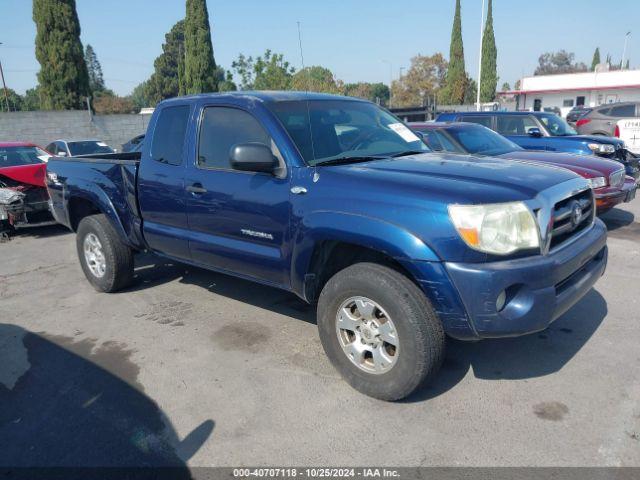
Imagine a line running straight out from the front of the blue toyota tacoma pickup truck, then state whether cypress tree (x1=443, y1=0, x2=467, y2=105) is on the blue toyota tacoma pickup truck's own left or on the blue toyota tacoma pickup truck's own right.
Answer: on the blue toyota tacoma pickup truck's own left

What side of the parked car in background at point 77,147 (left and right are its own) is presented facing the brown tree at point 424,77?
left

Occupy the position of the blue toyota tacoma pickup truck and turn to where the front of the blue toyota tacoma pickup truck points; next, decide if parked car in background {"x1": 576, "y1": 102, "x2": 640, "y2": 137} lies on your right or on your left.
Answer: on your left

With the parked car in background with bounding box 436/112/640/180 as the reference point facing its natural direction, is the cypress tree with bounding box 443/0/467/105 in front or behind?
behind

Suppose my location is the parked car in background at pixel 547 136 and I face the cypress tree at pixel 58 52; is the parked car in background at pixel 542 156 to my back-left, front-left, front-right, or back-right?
back-left

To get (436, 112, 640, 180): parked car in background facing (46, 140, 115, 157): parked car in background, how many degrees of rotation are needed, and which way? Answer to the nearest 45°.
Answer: approximately 135° to its right

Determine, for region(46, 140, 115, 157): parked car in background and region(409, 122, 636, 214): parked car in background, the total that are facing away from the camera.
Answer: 0

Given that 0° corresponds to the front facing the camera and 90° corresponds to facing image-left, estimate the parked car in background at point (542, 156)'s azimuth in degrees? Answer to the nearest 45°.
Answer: approximately 315°

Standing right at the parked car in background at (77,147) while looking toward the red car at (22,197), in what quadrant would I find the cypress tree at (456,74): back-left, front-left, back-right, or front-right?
back-left

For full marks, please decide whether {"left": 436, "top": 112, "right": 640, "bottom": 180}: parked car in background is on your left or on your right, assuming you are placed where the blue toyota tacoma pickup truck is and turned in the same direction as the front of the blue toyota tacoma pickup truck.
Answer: on your left

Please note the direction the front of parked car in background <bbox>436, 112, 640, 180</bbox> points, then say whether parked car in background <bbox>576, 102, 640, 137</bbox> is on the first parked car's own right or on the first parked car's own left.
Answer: on the first parked car's own left

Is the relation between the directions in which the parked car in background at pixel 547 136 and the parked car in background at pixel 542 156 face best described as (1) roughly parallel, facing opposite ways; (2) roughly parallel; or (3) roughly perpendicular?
roughly parallel

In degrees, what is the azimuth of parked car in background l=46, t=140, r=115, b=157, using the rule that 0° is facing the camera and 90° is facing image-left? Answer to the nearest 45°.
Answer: approximately 315°

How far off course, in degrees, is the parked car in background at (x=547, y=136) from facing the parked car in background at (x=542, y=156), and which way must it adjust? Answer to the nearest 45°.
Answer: approximately 45° to its right

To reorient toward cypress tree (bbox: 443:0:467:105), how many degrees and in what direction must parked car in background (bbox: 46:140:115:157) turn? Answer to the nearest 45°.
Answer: approximately 90° to its left
